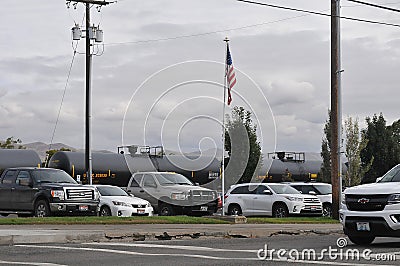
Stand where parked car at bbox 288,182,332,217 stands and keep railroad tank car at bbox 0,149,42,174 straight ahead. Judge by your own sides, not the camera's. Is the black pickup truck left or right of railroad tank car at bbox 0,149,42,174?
left

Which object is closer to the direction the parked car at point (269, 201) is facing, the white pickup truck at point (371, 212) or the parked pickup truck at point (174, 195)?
the white pickup truck

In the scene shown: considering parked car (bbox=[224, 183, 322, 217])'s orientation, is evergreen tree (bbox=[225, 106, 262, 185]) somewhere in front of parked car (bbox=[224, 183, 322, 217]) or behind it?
behind

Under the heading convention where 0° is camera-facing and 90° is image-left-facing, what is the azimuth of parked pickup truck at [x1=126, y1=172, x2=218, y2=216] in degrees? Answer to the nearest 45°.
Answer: approximately 315°

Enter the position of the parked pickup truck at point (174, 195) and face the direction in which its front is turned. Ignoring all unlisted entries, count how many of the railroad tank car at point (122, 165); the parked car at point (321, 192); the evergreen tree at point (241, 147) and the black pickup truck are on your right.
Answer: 1

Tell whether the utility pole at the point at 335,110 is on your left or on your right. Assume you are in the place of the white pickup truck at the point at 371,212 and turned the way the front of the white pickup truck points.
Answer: on your right

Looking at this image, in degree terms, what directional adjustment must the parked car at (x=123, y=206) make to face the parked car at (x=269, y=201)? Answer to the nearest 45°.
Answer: approximately 45° to its left

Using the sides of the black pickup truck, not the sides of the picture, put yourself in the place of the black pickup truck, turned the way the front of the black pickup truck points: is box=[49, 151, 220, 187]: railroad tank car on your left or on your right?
on your left

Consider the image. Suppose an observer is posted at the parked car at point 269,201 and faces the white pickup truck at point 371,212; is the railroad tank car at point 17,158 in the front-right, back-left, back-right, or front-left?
back-right

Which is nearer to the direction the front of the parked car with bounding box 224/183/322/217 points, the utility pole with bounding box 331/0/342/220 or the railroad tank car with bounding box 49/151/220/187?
the utility pole

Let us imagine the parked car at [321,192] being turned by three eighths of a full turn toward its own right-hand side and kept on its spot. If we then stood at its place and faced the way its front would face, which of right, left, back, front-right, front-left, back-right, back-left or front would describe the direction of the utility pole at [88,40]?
front

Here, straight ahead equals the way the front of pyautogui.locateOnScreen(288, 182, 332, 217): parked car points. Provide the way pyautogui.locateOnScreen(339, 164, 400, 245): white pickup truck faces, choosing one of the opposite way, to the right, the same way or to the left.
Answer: to the right

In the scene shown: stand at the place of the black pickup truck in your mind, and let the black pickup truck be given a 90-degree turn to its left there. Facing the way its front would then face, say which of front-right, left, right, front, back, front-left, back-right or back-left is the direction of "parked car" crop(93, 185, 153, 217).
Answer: front

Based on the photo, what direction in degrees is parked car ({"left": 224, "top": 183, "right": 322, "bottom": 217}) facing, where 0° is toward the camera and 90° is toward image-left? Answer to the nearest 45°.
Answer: approximately 315°
